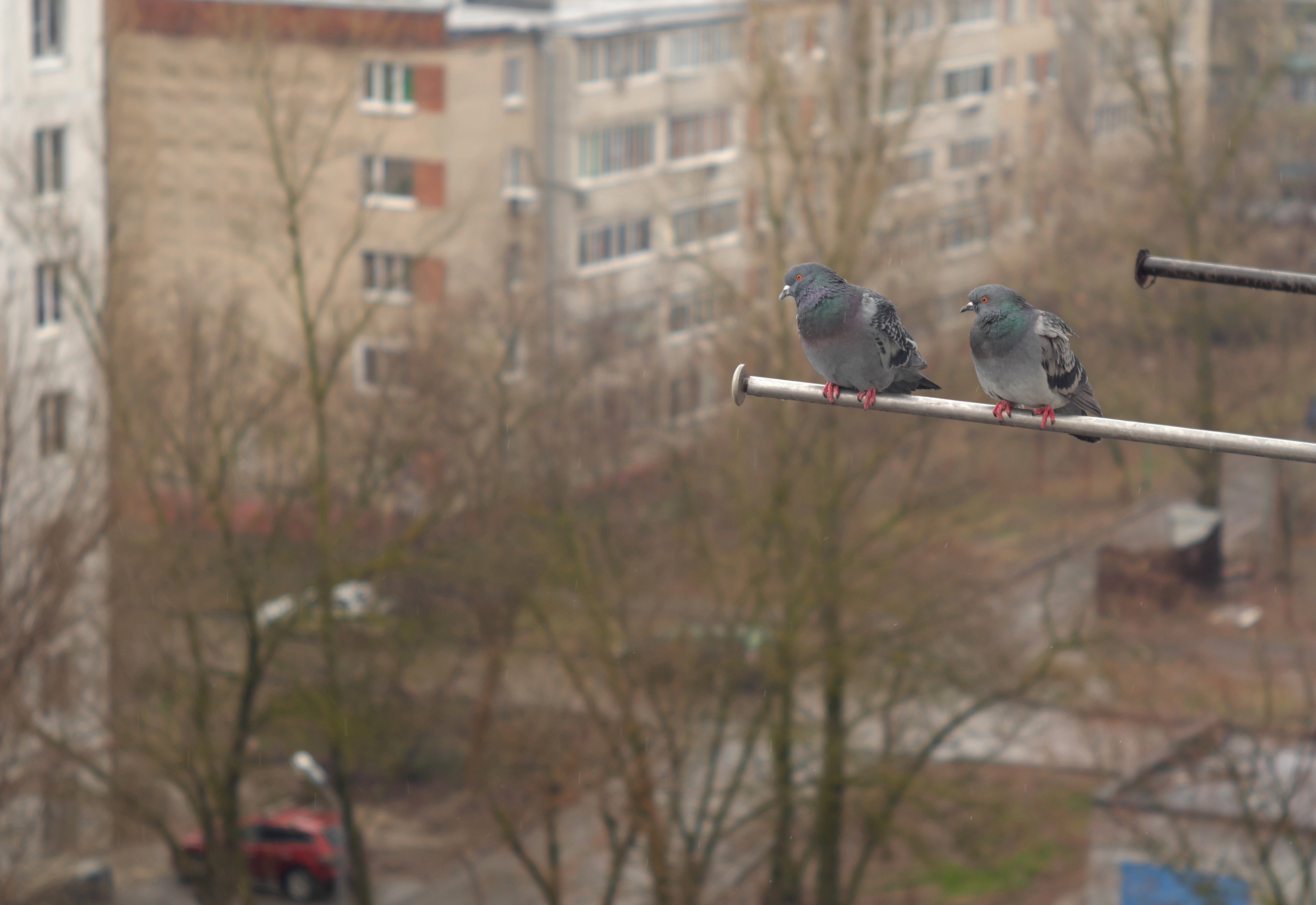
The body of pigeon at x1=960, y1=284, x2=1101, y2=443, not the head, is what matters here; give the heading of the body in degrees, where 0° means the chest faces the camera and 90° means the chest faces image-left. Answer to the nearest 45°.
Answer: approximately 45°

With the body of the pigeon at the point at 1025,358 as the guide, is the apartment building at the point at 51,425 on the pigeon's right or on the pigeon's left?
on the pigeon's right

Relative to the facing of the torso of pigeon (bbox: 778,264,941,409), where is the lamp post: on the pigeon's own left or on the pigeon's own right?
on the pigeon's own right

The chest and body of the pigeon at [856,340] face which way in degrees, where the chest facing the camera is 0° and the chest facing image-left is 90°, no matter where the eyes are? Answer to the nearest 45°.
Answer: approximately 45°

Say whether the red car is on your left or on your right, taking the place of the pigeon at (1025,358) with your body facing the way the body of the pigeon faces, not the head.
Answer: on your right
